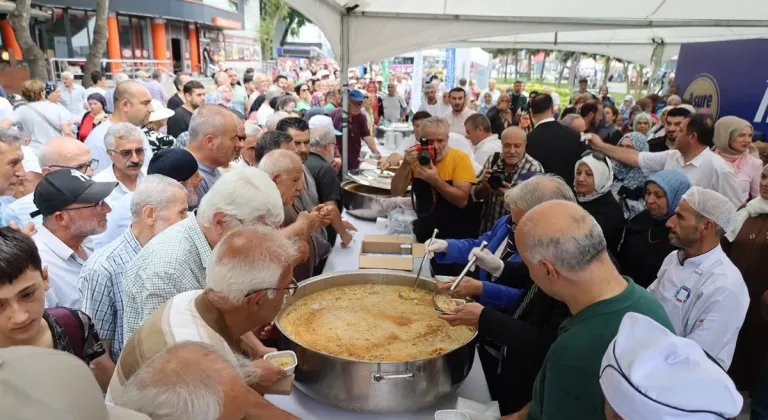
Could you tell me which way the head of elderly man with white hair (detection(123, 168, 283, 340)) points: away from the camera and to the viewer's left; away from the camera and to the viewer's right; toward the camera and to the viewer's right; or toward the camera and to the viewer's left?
away from the camera and to the viewer's right

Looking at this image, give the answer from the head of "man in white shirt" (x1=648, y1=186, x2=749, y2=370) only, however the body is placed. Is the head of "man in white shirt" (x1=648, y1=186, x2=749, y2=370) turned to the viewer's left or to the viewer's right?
to the viewer's left

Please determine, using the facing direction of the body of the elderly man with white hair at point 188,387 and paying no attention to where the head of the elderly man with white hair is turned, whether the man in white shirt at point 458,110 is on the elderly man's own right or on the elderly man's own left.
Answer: on the elderly man's own left

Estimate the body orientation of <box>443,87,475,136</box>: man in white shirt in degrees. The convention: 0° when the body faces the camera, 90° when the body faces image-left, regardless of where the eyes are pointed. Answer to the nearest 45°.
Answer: approximately 0°

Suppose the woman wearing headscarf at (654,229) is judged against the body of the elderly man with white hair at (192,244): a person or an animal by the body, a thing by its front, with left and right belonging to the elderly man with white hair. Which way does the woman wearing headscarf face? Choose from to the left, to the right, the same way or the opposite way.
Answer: the opposite way

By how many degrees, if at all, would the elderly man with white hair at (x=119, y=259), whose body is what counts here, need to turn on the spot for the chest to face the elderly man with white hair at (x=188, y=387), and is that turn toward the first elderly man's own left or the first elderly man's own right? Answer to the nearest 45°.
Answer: approximately 90° to the first elderly man's own right
